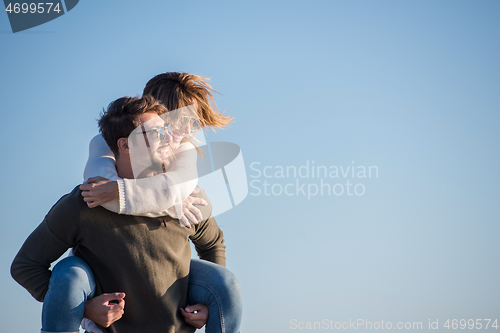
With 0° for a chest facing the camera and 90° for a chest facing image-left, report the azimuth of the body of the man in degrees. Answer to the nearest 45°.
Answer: approximately 315°
